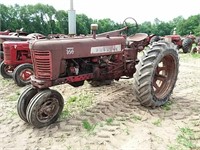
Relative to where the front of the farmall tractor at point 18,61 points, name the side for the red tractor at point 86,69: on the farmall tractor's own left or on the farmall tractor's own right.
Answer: on the farmall tractor's own left

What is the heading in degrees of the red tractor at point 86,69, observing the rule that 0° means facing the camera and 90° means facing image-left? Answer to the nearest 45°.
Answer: approximately 45°

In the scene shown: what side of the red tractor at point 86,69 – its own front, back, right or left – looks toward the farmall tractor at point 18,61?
right

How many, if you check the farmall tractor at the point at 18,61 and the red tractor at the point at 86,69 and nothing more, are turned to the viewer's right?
0
